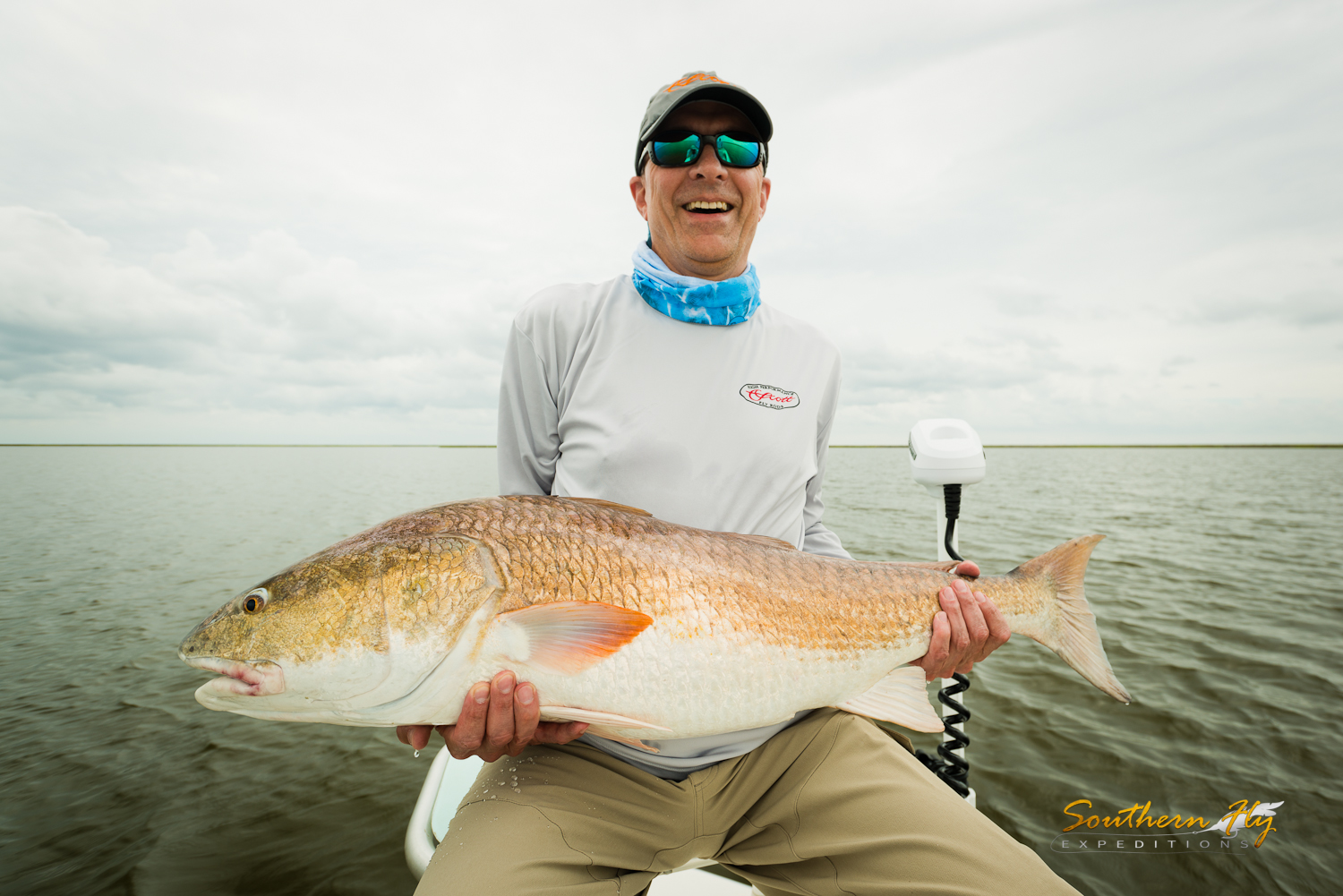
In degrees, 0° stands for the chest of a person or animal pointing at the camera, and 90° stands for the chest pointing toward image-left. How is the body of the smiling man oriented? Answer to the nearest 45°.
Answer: approximately 0°

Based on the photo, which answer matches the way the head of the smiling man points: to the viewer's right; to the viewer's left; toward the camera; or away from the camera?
toward the camera

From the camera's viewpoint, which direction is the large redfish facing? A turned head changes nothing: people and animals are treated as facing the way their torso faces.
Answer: to the viewer's left

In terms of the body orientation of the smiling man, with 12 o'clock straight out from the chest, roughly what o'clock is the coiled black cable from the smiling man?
The coiled black cable is roughly at 8 o'clock from the smiling man.

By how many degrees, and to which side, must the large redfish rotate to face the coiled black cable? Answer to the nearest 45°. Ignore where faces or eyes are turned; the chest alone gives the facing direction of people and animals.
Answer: approximately 135° to its right
